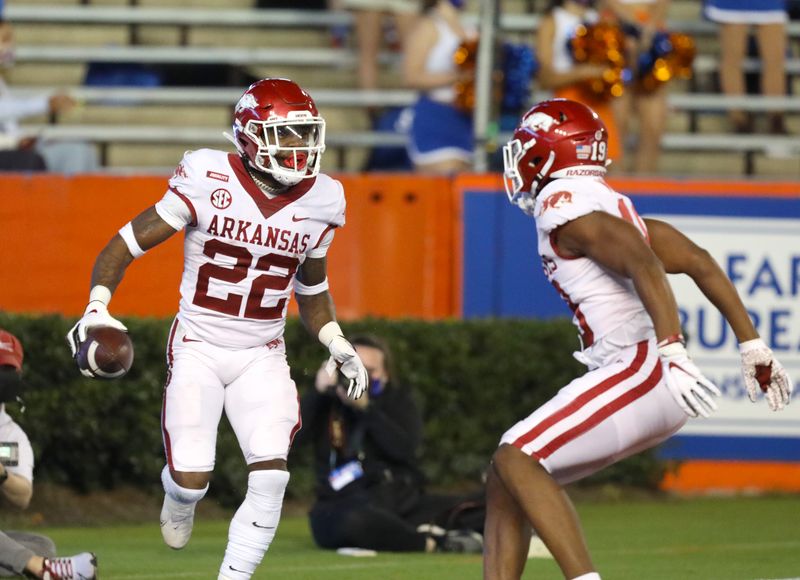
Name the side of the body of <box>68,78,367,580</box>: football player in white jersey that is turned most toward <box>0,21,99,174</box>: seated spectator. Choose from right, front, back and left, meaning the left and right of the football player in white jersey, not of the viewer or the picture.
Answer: back

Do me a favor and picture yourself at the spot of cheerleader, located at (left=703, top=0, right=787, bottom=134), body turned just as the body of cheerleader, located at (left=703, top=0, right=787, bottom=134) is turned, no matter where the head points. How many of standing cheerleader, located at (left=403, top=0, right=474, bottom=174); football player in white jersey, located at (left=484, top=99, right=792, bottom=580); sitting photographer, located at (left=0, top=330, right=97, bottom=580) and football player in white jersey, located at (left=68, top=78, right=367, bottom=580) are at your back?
0

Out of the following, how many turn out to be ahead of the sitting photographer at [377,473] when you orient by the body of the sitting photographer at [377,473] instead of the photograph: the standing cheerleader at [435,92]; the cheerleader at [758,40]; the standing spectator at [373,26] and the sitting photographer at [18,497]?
1

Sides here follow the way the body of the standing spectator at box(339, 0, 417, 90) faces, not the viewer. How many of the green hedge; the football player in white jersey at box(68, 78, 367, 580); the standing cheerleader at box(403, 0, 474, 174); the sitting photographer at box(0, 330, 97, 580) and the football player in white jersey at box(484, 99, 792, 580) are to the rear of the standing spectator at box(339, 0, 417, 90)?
0

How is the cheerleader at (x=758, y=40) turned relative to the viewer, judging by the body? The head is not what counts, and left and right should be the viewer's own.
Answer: facing the viewer

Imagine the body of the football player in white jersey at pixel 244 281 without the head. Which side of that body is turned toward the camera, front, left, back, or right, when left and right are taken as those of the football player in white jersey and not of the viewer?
front

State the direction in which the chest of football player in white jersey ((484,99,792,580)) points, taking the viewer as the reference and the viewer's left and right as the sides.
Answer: facing to the left of the viewer

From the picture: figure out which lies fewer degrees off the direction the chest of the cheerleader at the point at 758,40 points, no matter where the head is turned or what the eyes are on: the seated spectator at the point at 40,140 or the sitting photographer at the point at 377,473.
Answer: the sitting photographer

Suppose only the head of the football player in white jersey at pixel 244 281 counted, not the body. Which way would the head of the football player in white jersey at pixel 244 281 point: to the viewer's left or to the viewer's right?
to the viewer's right

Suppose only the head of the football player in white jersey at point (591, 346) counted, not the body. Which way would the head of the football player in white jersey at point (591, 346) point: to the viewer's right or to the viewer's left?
to the viewer's left

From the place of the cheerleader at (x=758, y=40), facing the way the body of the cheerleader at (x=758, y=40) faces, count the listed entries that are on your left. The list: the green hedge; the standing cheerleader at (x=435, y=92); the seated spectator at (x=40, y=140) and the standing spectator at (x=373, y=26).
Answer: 0

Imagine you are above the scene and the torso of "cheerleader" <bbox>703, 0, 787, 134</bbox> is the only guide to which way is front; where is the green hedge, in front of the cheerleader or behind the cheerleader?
in front

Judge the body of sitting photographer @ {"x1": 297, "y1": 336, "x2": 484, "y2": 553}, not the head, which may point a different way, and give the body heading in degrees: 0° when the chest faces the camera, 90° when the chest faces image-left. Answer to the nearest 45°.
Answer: approximately 45°

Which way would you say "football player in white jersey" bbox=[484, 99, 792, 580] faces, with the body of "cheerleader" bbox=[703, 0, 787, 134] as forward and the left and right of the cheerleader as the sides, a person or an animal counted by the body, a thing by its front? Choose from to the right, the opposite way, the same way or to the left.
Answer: to the right

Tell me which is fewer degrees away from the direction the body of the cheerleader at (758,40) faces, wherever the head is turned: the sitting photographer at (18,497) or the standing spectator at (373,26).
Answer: the sitting photographer

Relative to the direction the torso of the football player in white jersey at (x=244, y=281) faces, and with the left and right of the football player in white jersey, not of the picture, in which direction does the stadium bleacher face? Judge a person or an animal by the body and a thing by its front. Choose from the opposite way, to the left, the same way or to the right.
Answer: the same way

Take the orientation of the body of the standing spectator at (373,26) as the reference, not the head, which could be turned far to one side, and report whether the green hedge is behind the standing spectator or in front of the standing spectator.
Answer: in front

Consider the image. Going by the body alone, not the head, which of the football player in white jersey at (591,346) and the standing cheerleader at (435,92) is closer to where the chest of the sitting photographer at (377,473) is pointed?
the football player in white jersey
